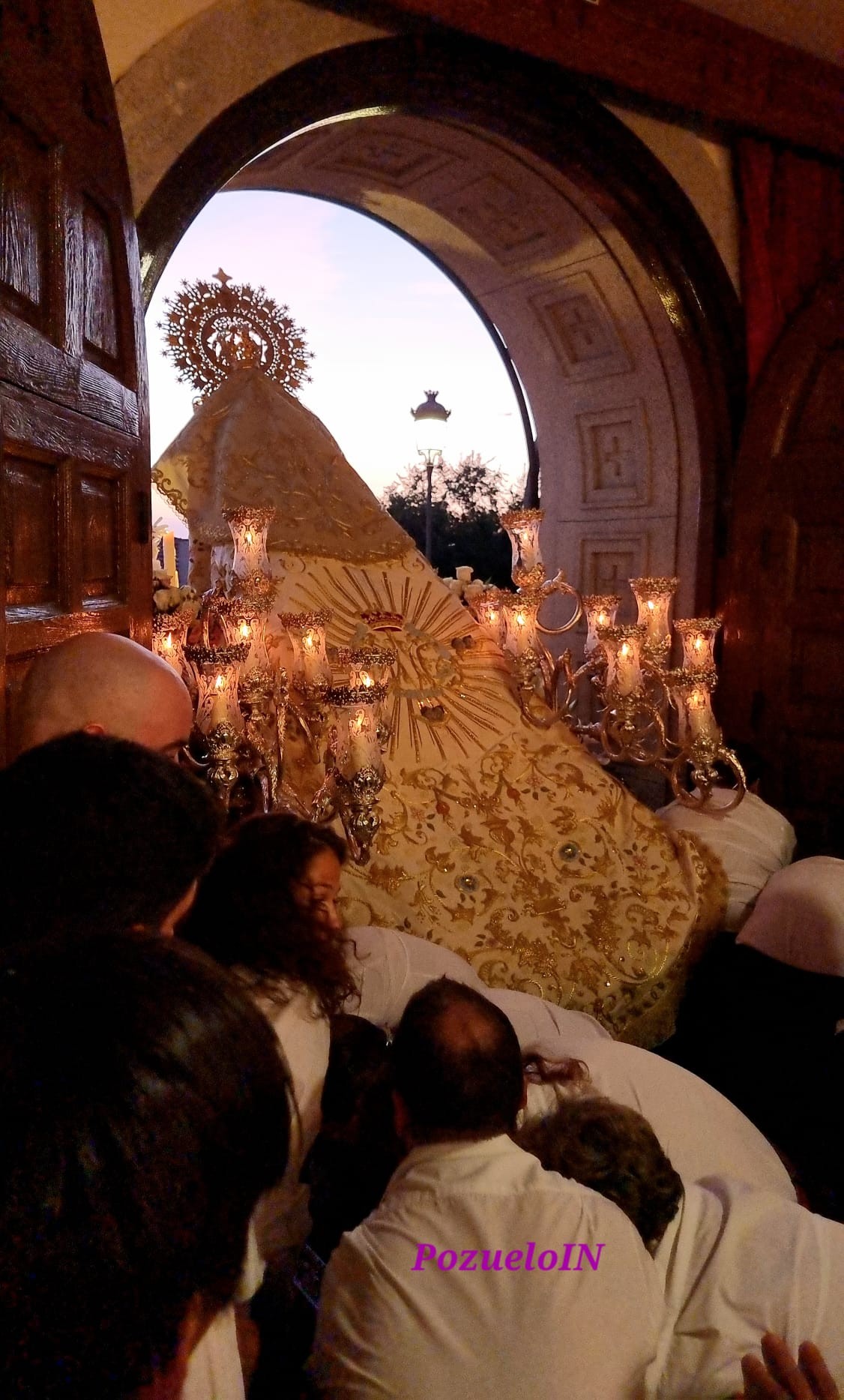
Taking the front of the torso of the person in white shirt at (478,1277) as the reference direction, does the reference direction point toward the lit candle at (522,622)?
yes

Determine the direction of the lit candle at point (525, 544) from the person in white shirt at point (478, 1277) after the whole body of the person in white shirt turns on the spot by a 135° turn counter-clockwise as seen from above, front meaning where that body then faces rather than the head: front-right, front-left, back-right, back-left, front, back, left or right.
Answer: back-right

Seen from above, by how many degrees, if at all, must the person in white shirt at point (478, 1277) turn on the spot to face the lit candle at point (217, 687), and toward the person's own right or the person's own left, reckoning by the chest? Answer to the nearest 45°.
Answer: approximately 45° to the person's own left

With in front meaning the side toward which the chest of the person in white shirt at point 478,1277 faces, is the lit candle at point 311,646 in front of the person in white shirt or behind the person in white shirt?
in front

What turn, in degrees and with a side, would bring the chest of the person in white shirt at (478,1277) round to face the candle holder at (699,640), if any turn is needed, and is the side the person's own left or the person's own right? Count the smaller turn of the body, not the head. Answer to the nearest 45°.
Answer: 0° — they already face it

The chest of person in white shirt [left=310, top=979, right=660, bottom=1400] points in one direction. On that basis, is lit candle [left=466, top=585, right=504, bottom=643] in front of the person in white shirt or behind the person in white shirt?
in front

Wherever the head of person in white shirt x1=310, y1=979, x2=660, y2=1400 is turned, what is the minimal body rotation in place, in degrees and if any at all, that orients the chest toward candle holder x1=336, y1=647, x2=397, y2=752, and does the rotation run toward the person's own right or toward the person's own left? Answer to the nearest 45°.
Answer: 0° — they already face it

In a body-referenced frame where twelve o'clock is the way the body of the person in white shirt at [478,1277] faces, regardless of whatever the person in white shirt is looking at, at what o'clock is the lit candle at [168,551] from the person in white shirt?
The lit candle is roughly at 11 o'clock from the person in white shirt.

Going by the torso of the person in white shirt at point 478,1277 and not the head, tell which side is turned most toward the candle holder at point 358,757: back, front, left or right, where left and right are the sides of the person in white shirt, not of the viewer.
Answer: front

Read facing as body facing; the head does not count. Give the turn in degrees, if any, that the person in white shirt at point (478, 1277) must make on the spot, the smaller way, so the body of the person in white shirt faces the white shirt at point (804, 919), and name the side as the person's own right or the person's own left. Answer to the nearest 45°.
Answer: approximately 45° to the person's own right

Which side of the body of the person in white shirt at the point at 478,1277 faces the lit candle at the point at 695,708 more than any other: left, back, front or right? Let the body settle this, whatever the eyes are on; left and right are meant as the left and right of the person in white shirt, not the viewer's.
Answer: front

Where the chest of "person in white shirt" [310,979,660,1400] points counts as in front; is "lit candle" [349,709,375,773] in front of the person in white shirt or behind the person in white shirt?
in front

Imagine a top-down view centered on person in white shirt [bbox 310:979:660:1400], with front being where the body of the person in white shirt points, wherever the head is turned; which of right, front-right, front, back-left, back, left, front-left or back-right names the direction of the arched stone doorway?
front

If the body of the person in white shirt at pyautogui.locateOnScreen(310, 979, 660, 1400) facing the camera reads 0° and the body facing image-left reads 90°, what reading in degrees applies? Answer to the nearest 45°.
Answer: approximately 180°

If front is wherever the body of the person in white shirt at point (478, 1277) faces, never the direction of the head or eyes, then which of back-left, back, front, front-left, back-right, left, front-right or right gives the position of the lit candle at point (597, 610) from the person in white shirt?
front

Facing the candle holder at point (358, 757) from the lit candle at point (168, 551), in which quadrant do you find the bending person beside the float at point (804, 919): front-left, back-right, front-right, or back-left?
front-left
